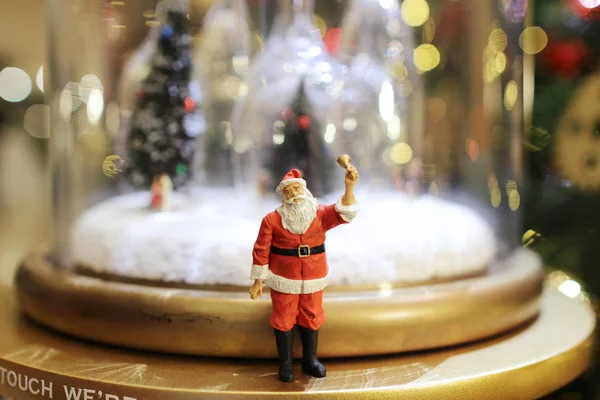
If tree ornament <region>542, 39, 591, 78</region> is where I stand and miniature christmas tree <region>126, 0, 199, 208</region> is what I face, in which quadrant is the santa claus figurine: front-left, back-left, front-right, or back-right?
front-left

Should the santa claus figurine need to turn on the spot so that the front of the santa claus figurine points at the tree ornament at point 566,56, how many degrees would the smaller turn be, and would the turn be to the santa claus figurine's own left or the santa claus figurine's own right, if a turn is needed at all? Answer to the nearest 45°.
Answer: approximately 135° to the santa claus figurine's own left

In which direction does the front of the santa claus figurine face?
toward the camera
